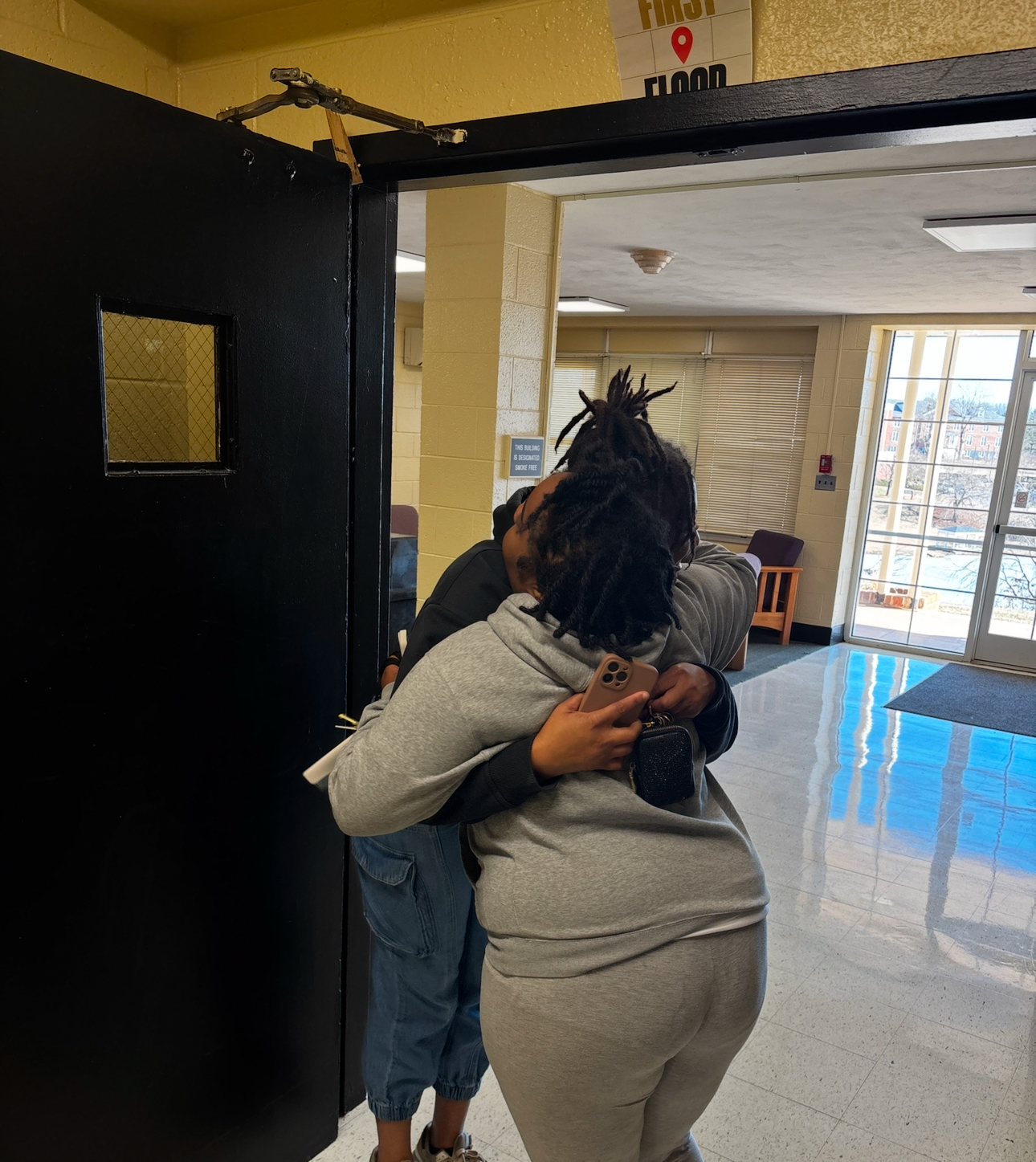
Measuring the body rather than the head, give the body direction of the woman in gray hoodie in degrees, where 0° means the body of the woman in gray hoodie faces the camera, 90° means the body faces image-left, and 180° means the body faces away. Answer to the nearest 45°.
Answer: approximately 135°

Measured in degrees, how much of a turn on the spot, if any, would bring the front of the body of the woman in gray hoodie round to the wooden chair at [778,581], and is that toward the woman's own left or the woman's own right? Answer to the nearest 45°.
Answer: approximately 45° to the woman's own right

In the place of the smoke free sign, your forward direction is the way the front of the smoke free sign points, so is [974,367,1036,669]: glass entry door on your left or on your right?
on your left

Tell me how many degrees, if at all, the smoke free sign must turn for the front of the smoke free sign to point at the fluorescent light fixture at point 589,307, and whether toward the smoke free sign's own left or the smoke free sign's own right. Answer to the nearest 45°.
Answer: approximately 180°

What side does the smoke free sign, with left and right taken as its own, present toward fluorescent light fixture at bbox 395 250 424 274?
back

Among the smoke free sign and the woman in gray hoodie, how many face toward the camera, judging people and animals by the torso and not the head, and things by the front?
1

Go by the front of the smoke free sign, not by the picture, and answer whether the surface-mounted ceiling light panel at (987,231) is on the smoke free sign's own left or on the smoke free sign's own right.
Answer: on the smoke free sign's own left

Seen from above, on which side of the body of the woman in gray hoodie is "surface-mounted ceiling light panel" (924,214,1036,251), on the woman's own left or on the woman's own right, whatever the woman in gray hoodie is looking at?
on the woman's own right

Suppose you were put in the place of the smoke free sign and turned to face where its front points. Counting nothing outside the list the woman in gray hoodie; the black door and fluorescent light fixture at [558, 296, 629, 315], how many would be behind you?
1
